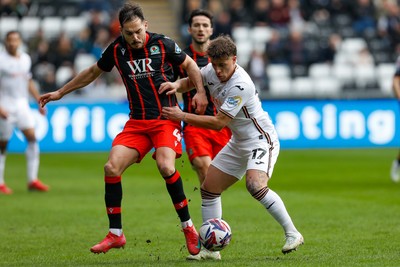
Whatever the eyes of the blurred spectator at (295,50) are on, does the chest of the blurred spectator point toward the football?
yes

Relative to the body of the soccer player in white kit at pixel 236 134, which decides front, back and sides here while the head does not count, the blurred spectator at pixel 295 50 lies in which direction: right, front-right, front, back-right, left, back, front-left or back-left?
back-right

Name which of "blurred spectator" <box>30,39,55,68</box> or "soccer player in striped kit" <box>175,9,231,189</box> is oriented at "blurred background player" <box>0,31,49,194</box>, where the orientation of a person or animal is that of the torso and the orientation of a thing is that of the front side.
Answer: the blurred spectator

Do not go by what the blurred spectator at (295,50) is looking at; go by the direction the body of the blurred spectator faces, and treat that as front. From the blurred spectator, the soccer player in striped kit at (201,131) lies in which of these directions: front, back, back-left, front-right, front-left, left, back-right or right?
front

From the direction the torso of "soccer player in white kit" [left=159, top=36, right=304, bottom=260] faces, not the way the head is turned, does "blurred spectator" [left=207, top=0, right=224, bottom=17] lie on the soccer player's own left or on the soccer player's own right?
on the soccer player's own right

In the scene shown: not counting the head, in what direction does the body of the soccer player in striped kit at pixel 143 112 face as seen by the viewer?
toward the camera

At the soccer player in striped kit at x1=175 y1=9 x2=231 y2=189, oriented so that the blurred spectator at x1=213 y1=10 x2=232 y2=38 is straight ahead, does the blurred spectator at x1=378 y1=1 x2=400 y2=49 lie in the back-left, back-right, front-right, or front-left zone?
front-right

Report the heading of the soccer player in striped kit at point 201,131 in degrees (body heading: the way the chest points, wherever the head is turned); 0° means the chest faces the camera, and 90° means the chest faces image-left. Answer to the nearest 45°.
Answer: approximately 0°

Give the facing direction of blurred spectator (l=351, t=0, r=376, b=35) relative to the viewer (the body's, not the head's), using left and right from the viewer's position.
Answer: facing the viewer
